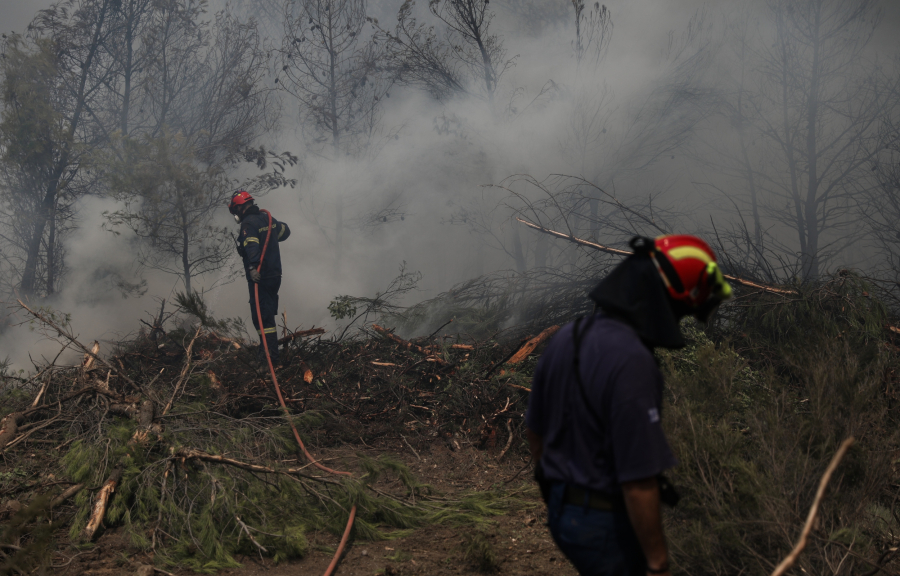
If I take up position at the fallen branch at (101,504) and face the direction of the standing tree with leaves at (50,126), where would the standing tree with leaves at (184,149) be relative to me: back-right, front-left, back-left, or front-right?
front-right

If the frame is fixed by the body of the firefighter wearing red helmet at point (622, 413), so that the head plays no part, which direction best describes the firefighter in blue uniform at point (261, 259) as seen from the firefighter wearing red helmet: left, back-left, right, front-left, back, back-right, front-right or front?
left

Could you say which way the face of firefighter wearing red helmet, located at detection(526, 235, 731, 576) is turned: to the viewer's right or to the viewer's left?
to the viewer's right

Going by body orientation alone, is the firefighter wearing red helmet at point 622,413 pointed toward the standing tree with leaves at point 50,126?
no

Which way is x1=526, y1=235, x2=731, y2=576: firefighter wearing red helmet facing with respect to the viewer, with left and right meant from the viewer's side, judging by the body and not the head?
facing away from the viewer and to the right of the viewer

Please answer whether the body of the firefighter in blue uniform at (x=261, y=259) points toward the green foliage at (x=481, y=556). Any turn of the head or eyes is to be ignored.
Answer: no

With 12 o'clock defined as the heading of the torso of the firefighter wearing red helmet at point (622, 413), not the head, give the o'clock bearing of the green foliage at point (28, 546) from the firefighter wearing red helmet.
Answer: The green foliage is roughly at 8 o'clock from the firefighter wearing red helmet.

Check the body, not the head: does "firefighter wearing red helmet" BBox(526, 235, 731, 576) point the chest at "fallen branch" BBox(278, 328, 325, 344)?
no

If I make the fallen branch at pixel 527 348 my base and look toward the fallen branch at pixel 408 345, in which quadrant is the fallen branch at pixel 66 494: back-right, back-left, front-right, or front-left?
front-left

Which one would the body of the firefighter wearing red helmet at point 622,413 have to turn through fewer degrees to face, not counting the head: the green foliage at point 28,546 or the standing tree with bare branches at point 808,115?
the standing tree with bare branches

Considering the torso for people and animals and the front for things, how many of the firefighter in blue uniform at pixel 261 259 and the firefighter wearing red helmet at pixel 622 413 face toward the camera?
0
